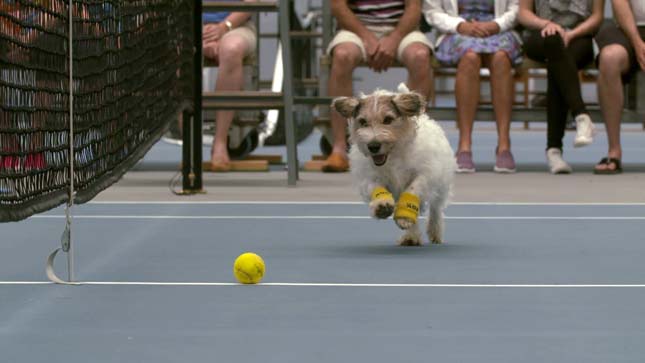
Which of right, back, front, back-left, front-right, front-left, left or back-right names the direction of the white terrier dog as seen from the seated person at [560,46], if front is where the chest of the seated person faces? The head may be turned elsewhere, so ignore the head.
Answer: front

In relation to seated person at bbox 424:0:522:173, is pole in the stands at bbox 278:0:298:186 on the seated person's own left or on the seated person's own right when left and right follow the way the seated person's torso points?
on the seated person's own right

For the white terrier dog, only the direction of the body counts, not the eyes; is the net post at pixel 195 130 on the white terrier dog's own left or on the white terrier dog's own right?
on the white terrier dog's own right

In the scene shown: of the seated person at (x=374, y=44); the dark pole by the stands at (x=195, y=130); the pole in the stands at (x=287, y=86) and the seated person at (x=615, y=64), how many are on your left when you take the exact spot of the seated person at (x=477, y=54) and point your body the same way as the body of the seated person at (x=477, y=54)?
1

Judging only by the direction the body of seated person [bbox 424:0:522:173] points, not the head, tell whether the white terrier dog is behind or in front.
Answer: in front

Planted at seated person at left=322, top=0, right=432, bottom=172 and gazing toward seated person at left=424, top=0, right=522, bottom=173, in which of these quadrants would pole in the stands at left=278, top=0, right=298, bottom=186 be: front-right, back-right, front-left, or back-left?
back-right

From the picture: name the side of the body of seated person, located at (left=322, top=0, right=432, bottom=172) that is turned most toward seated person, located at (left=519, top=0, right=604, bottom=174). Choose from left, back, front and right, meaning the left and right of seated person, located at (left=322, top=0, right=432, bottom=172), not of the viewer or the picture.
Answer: left

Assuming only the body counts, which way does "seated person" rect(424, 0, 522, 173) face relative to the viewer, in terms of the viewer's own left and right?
facing the viewer

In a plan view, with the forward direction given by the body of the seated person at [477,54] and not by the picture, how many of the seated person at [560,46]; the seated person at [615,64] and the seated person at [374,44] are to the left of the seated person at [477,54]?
2

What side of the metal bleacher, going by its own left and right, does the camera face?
front

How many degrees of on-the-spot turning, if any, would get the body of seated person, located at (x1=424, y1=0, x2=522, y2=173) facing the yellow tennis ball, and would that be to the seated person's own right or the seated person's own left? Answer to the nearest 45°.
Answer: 0° — they already face it

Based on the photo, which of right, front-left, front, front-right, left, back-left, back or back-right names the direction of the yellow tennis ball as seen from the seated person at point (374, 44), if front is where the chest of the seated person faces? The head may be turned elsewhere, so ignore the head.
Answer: front

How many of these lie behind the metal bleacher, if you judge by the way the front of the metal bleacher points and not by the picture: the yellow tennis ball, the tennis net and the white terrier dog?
0

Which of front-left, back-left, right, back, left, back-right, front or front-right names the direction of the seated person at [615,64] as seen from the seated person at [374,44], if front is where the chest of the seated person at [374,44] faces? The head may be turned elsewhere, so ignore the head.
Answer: left

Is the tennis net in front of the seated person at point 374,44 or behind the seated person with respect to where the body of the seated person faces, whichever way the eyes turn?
in front
